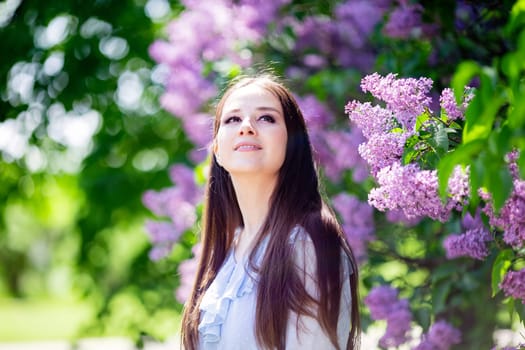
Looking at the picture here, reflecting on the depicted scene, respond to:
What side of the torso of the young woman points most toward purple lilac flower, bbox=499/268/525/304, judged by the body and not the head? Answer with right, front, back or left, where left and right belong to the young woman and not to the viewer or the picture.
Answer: left

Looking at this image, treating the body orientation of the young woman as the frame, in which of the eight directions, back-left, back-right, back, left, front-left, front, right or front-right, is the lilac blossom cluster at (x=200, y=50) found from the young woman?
back-right

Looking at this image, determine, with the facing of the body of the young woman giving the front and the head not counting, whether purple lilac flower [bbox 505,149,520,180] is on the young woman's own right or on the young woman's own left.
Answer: on the young woman's own left

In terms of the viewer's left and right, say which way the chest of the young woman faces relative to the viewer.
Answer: facing the viewer and to the left of the viewer

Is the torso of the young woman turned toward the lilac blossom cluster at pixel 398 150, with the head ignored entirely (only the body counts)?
no

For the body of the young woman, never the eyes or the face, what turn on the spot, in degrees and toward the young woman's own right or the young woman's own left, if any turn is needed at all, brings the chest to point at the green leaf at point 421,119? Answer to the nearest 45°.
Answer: approximately 90° to the young woman's own left

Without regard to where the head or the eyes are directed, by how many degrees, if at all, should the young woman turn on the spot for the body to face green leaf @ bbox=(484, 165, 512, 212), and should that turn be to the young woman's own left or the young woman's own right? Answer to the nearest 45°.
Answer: approximately 45° to the young woman's own left

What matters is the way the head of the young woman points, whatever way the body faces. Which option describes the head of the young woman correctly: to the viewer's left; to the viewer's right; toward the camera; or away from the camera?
toward the camera

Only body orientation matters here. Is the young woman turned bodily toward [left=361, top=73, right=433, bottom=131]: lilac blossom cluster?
no

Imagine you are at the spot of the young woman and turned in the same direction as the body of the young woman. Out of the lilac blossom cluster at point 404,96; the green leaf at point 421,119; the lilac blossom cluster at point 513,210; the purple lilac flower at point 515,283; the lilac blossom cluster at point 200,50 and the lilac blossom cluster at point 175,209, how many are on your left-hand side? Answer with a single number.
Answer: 4

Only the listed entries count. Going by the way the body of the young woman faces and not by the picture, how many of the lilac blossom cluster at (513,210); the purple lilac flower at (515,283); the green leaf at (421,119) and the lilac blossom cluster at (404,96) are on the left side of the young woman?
4

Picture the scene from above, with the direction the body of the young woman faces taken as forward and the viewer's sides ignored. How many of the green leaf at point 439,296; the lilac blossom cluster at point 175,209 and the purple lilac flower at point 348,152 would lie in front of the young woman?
0

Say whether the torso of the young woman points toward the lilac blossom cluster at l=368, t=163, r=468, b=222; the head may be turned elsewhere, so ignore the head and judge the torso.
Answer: no

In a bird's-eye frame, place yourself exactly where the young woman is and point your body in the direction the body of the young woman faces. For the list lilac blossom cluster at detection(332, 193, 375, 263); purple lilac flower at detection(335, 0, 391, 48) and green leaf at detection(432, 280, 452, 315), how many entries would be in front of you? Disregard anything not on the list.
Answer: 0

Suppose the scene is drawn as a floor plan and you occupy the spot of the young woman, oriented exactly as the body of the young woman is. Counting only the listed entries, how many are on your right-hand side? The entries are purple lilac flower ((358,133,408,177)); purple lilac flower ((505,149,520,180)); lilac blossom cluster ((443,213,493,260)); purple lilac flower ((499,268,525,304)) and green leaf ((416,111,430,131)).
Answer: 0

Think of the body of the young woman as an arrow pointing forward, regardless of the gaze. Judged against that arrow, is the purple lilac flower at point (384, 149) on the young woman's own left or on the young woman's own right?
on the young woman's own left
